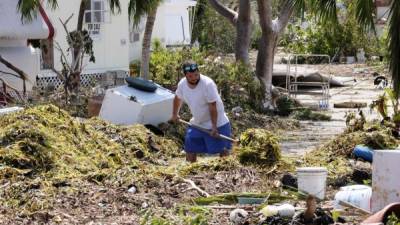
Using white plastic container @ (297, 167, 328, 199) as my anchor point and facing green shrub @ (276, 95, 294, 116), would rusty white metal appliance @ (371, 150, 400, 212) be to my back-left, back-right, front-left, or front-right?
back-right

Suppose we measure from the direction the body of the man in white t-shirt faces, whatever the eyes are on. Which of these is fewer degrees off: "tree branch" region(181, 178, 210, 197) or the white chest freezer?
the tree branch

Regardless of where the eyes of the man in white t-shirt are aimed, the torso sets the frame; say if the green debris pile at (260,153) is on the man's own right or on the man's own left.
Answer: on the man's own left

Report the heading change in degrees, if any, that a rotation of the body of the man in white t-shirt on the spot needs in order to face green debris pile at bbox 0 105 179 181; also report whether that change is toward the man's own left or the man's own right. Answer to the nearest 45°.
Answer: approximately 45° to the man's own right

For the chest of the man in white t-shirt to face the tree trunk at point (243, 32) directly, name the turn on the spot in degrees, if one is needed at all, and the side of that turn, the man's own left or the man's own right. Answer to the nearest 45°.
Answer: approximately 135° to the man's own right

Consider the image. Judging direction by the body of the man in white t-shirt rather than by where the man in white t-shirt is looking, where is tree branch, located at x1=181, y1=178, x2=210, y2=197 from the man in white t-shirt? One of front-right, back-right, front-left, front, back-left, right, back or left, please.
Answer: front-left

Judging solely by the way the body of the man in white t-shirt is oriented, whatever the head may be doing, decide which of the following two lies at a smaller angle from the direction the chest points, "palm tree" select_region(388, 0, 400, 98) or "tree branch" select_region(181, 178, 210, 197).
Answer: the tree branch

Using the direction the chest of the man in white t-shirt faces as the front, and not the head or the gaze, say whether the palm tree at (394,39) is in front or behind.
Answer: behind

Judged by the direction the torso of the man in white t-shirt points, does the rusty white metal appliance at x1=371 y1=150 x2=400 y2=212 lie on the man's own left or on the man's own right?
on the man's own left
